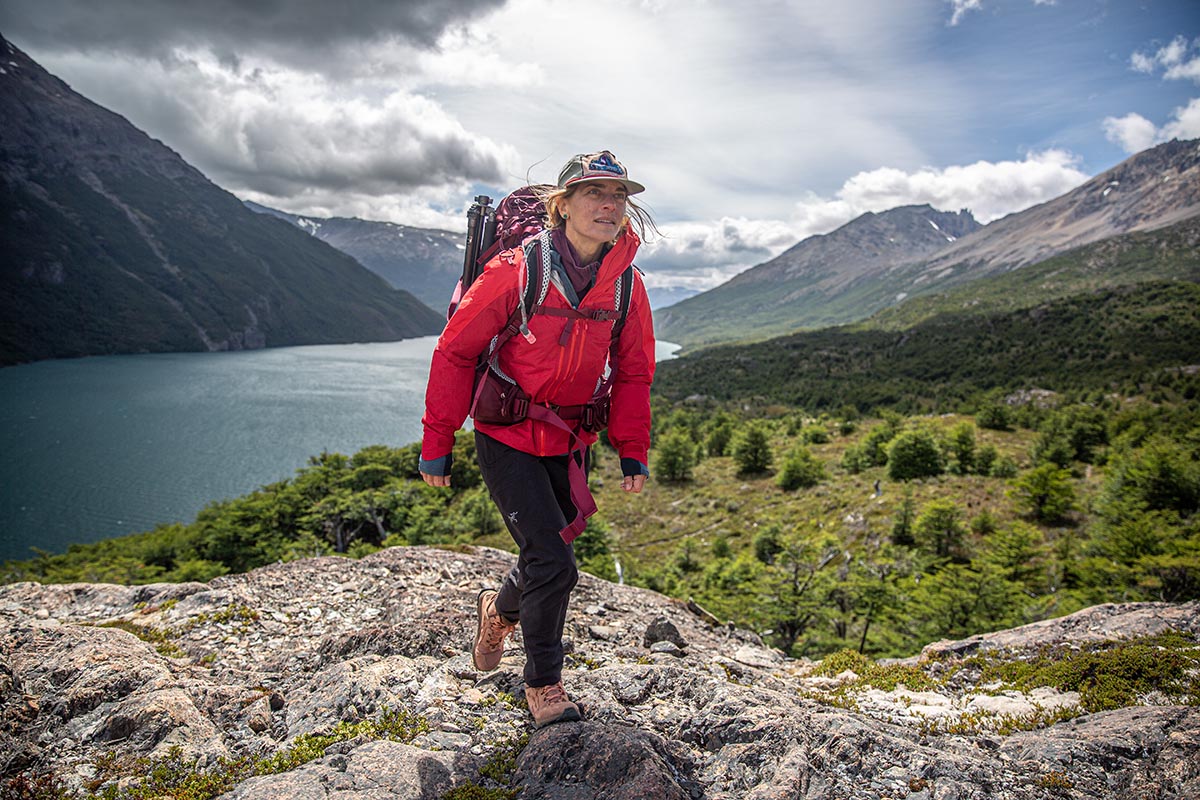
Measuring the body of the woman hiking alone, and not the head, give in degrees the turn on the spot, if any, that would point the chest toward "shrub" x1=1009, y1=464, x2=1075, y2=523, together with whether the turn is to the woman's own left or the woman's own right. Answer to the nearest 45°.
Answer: approximately 90° to the woman's own left

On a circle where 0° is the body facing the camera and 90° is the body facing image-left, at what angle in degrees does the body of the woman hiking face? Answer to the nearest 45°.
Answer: approximately 315°

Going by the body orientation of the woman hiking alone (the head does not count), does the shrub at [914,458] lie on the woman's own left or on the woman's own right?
on the woman's own left

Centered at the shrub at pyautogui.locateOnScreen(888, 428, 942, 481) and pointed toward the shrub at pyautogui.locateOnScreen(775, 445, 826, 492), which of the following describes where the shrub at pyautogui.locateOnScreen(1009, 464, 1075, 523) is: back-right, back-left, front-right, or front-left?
back-left

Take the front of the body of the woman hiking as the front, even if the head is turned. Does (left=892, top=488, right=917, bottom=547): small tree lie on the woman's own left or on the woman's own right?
on the woman's own left

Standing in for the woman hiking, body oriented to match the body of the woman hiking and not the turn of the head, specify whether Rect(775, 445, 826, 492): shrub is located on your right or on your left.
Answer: on your left

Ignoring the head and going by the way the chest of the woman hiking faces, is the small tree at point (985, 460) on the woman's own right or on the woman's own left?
on the woman's own left

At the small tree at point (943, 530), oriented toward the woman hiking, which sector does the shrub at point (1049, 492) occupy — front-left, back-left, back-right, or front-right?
back-left

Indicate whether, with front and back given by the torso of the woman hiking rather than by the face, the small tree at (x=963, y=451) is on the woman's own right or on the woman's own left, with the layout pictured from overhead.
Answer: on the woman's own left

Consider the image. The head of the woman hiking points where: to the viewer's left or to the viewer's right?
to the viewer's right

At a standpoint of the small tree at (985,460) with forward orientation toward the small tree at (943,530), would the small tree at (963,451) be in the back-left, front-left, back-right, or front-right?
back-right
